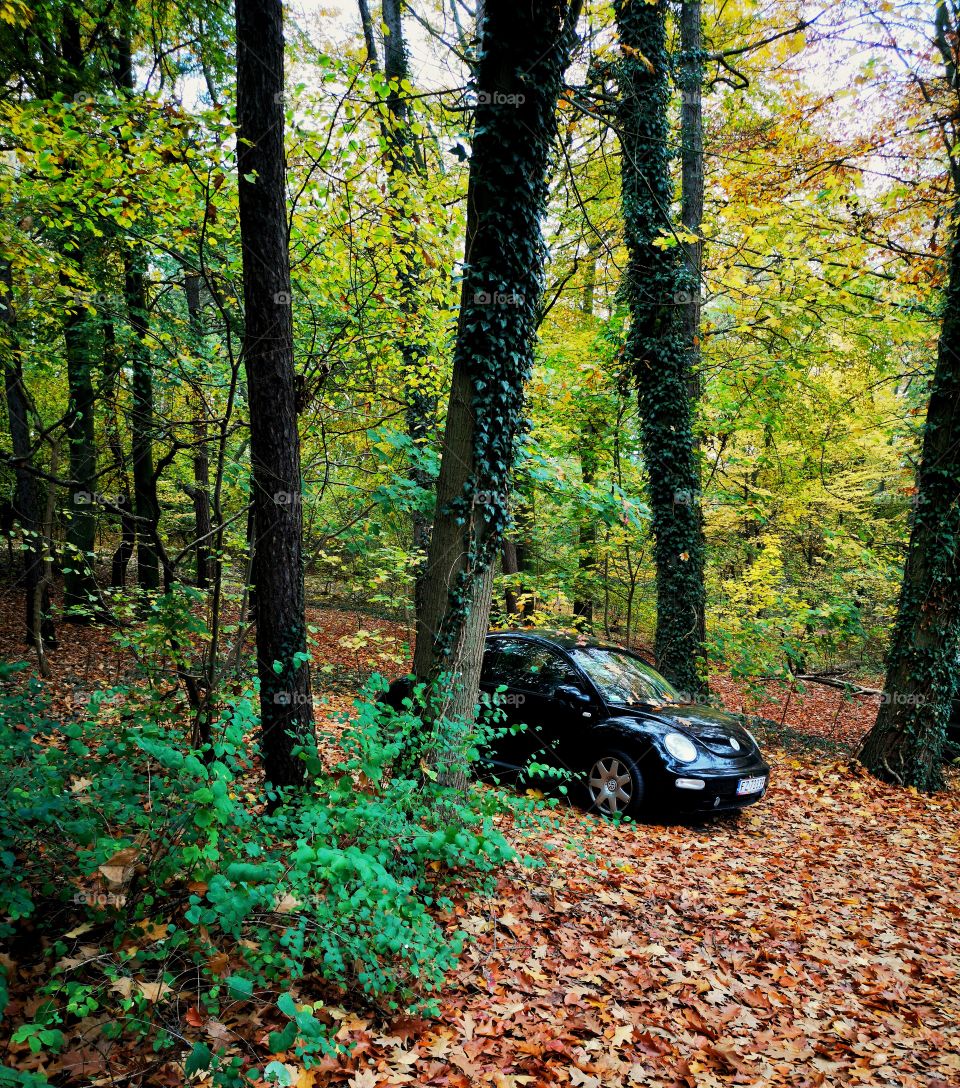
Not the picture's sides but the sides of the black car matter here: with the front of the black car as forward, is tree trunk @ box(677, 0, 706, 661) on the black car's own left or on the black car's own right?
on the black car's own left

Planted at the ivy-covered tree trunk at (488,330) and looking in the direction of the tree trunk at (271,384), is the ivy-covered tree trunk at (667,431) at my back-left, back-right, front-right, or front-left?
back-right

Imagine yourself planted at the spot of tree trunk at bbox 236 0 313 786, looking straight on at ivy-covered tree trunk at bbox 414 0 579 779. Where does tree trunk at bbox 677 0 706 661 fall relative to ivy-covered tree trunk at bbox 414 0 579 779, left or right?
left

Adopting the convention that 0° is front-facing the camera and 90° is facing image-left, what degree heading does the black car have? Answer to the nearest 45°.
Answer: approximately 315°

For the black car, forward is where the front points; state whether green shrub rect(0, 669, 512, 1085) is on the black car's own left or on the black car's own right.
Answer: on the black car's own right

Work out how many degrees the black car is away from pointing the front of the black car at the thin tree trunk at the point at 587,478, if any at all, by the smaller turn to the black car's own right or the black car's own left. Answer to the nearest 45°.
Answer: approximately 135° to the black car's own left

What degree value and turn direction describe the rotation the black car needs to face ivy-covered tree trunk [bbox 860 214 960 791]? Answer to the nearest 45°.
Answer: approximately 90° to its left

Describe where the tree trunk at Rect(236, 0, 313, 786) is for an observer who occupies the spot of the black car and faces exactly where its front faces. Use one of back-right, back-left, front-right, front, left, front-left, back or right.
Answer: right

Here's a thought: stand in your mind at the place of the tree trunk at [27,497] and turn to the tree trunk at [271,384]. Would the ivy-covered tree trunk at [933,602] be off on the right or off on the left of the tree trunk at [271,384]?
left
